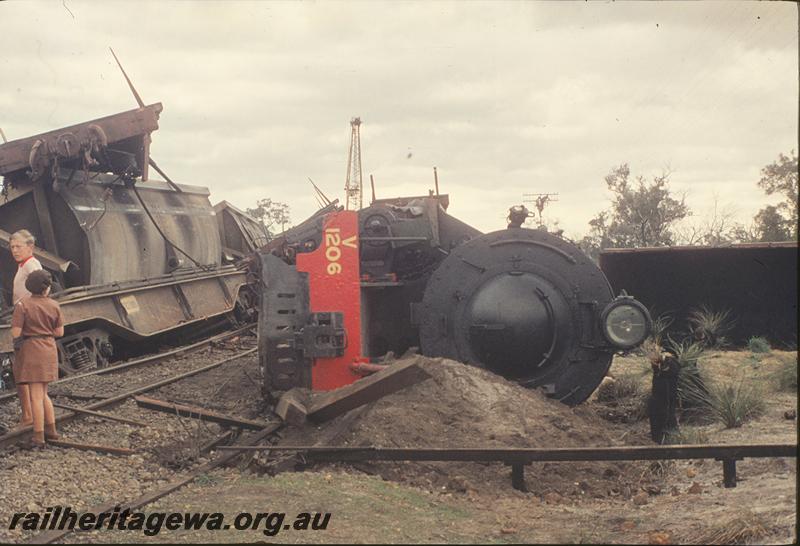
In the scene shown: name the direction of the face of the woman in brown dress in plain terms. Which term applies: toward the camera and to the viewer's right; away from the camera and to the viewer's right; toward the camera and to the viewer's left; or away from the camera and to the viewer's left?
away from the camera and to the viewer's right

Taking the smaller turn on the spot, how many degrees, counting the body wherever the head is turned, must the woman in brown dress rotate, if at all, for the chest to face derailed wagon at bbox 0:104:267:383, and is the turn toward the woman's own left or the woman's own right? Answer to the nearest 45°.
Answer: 0° — they already face it

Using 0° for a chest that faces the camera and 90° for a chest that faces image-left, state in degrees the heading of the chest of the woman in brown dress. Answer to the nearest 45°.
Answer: approximately 180°

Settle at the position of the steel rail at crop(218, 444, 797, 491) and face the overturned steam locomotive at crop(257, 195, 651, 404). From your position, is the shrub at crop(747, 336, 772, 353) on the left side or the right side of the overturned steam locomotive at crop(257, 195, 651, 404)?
right

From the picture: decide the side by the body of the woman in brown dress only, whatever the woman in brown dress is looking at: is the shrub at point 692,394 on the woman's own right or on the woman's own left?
on the woman's own right

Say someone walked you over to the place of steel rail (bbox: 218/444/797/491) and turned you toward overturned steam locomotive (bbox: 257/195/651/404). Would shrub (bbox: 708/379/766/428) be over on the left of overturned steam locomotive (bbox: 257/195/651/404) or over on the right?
right
